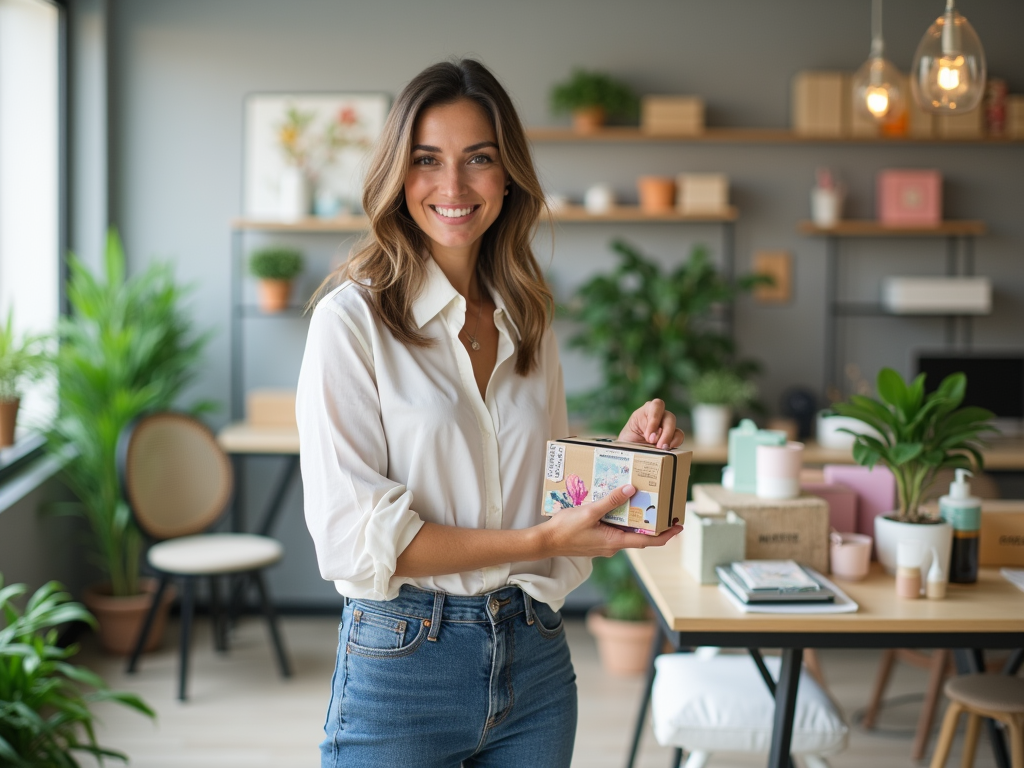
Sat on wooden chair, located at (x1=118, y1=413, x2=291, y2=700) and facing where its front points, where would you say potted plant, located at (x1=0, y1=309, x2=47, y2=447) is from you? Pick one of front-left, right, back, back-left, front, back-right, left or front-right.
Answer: right

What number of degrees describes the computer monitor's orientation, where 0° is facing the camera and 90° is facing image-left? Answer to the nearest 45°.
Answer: approximately 0°

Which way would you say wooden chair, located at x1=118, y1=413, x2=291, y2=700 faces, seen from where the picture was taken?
facing the viewer and to the right of the viewer

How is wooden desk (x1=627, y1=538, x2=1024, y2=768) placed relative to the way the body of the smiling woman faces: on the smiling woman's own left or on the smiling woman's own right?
on the smiling woman's own left

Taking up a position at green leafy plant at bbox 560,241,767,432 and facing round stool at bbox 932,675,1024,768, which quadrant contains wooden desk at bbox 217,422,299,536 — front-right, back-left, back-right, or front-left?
back-right

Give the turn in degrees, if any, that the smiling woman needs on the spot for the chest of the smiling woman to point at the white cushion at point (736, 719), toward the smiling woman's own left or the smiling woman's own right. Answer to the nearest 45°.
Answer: approximately 90° to the smiling woman's own left

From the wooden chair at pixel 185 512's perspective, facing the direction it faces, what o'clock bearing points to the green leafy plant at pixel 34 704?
The green leafy plant is roughly at 2 o'clock from the wooden chair.

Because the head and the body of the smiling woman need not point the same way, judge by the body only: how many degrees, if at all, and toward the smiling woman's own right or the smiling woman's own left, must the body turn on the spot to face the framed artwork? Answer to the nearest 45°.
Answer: approximately 135° to the smiling woman's own left

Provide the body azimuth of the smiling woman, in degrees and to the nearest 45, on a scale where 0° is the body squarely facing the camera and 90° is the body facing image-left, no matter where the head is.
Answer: approximately 315°

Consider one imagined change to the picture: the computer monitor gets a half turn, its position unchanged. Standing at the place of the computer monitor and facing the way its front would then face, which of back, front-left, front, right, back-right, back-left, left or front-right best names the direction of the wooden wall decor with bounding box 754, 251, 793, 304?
left

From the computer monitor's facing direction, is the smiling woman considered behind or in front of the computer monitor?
in front
